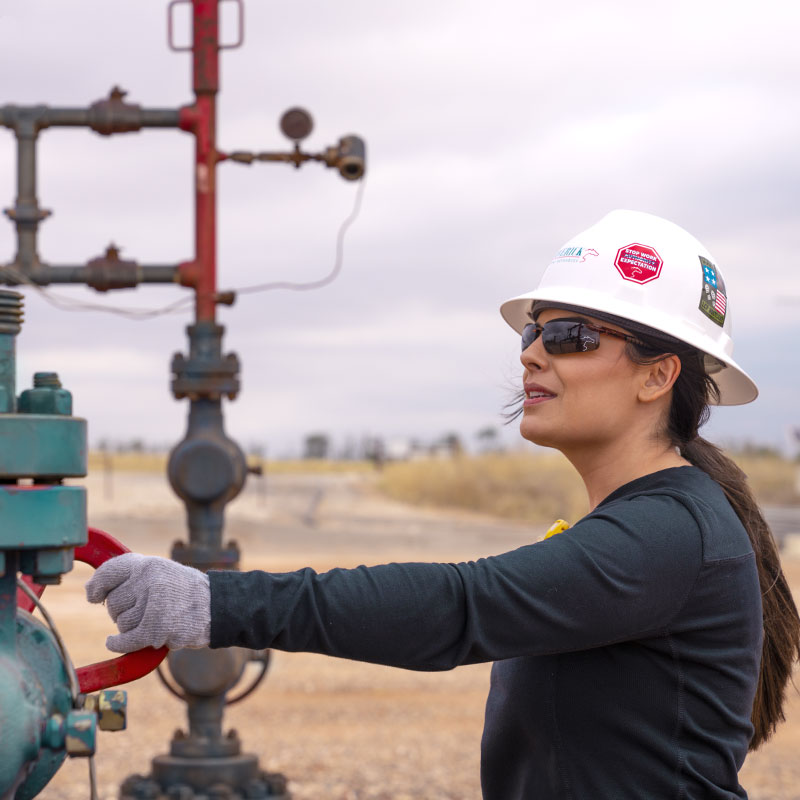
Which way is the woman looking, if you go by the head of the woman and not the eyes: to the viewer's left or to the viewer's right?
to the viewer's left

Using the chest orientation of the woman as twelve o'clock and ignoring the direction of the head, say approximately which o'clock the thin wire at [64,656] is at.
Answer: The thin wire is roughly at 11 o'clock from the woman.

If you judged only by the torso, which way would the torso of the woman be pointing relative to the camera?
to the viewer's left

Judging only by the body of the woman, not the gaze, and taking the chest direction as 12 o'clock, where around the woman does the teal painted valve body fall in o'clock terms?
The teal painted valve body is roughly at 11 o'clock from the woman.
